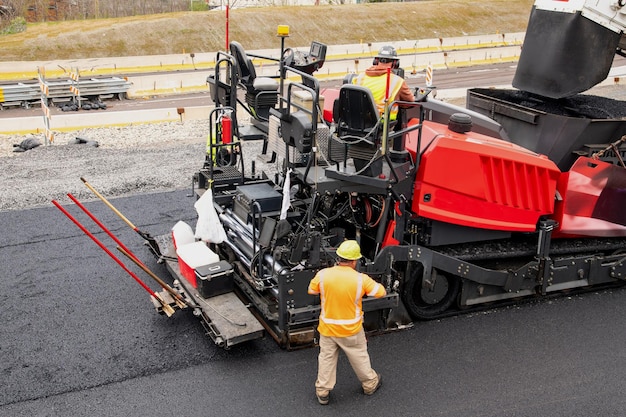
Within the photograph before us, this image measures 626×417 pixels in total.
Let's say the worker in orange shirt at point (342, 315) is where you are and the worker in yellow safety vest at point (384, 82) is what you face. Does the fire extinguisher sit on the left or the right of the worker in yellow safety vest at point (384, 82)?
left

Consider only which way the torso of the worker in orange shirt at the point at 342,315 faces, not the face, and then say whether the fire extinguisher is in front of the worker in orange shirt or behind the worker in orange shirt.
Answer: in front

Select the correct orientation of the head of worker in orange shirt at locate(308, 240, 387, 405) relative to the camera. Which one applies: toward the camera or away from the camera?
away from the camera

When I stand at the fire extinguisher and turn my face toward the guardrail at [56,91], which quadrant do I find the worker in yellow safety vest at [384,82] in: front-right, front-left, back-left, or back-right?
back-right

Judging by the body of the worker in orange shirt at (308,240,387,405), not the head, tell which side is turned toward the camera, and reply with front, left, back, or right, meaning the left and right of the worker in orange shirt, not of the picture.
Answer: back

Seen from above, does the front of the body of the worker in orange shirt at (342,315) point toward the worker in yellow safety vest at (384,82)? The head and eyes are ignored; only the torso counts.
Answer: yes

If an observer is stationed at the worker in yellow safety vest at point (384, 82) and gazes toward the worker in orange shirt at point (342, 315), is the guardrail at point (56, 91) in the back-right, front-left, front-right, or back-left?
back-right

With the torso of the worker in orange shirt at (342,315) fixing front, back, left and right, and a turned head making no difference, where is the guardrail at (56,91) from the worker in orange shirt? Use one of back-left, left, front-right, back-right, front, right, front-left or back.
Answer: front-left
